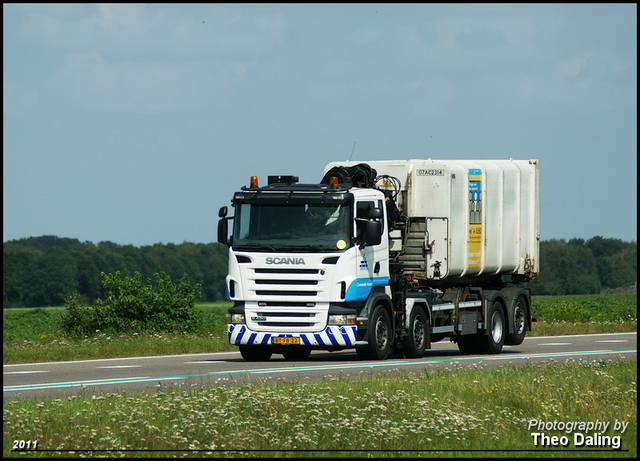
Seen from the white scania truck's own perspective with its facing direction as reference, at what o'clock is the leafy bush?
The leafy bush is roughly at 3 o'clock from the white scania truck.

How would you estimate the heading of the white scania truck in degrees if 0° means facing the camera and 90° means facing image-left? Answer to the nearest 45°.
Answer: approximately 45°
